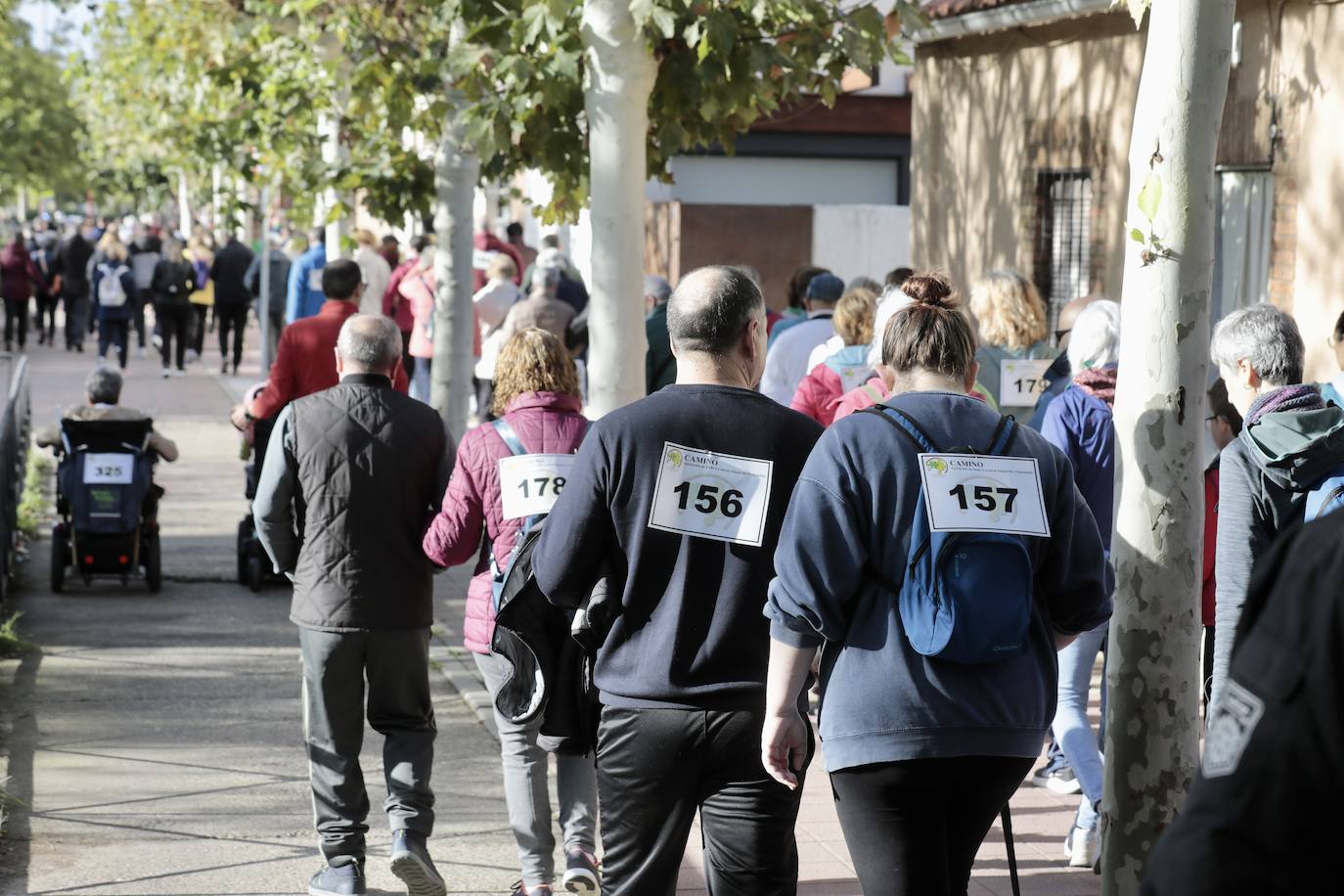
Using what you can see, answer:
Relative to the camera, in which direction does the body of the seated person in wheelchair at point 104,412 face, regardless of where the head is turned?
away from the camera

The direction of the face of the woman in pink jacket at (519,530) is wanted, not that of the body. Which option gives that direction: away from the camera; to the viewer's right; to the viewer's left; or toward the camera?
away from the camera

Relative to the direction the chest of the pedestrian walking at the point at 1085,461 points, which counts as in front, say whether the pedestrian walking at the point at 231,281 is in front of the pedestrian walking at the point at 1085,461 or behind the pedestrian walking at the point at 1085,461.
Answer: in front

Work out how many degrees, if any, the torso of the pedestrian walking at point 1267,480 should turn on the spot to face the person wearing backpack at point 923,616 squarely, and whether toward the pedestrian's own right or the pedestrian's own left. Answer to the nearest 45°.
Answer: approximately 90° to the pedestrian's own left

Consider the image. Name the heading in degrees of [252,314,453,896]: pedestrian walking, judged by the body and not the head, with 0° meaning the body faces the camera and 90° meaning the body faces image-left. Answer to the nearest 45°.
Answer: approximately 180°

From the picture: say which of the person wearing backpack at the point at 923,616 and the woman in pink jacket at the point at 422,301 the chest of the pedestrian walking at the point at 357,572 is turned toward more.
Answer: the woman in pink jacket

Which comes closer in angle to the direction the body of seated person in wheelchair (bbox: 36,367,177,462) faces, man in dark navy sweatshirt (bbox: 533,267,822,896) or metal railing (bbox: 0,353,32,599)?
the metal railing

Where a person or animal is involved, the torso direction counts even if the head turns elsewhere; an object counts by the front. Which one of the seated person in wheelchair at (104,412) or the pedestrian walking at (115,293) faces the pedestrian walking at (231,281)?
the seated person in wheelchair

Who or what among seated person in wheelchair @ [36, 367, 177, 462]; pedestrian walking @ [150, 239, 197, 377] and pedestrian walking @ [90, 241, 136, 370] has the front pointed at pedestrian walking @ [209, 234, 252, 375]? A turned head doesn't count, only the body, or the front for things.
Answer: the seated person in wheelchair

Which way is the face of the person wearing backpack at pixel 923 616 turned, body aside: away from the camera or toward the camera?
away from the camera

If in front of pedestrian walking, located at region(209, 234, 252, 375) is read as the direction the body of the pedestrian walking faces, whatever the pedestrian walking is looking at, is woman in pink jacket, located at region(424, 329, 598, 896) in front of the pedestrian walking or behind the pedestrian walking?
behind

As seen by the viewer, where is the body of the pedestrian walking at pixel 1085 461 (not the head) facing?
away from the camera

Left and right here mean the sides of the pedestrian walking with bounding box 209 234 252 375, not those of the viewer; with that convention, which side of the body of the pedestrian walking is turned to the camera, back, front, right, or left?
back

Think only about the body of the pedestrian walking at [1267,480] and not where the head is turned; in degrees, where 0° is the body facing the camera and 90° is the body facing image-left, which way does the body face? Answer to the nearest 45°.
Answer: approximately 135°

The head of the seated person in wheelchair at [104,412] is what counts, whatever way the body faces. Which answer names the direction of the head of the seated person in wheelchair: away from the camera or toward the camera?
away from the camera

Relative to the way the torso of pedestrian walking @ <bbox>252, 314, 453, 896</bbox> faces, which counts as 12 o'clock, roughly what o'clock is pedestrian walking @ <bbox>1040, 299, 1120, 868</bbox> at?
pedestrian walking @ <bbox>1040, 299, 1120, 868</bbox> is roughly at 3 o'clock from pedestrian walking @ <bbox>252, 314, 453, 896</bbox>.

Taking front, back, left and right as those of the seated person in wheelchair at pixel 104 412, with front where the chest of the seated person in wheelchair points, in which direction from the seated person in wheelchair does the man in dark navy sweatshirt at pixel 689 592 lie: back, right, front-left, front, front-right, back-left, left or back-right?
back
